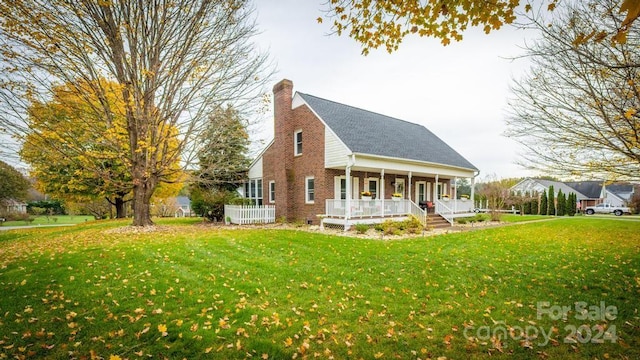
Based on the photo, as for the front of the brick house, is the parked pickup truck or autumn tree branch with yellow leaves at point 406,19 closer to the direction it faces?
the autumn tree branch with yellow leaves

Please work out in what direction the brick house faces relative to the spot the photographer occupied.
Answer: facing the viewer and to the right of the viewer

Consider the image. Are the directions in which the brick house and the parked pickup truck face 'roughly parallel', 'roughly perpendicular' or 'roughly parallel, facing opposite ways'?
roughly parallel, facing opposite ways

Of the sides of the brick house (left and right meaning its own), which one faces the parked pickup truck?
left

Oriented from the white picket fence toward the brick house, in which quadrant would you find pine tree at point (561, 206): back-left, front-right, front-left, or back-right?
front-left

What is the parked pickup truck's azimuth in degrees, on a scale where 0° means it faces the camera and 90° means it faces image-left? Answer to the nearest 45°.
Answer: approximately 90°

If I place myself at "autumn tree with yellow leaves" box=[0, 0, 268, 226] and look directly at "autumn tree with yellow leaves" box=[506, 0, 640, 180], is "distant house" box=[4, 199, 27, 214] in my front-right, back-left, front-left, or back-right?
back-left

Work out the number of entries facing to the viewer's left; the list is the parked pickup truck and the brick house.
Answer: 1

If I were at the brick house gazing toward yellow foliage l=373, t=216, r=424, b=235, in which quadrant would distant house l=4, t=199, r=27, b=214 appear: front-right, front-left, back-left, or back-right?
back-right

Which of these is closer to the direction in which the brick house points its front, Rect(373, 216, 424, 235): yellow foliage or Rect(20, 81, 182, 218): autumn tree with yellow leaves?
the yellow foliage

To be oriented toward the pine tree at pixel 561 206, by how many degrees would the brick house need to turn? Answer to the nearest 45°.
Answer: approximately 90° to its left

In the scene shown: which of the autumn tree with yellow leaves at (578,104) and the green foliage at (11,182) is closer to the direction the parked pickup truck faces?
the green foliage

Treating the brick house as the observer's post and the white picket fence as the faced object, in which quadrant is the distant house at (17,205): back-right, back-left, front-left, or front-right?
front-right
